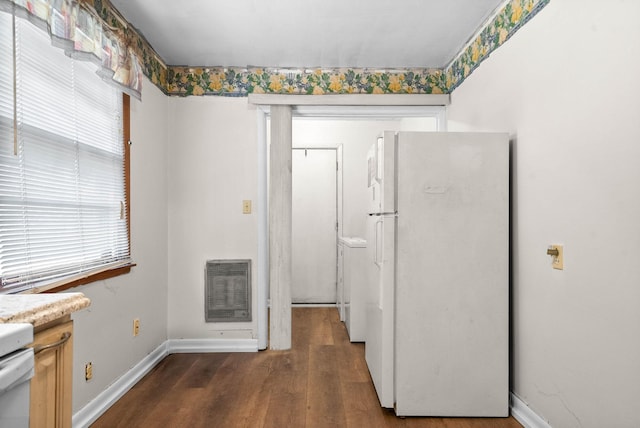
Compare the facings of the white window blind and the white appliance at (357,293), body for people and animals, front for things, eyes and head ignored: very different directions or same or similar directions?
very different directions

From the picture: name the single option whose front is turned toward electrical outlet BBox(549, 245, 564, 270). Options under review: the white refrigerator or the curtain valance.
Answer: the curtain valance

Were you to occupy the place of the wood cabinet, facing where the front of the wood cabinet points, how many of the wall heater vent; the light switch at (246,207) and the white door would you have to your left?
3

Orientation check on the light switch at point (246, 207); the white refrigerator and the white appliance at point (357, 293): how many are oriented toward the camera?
1

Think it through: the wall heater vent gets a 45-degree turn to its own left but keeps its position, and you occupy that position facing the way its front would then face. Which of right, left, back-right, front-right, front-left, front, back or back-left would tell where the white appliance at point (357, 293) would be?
front-left

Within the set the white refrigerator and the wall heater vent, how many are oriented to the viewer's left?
1
